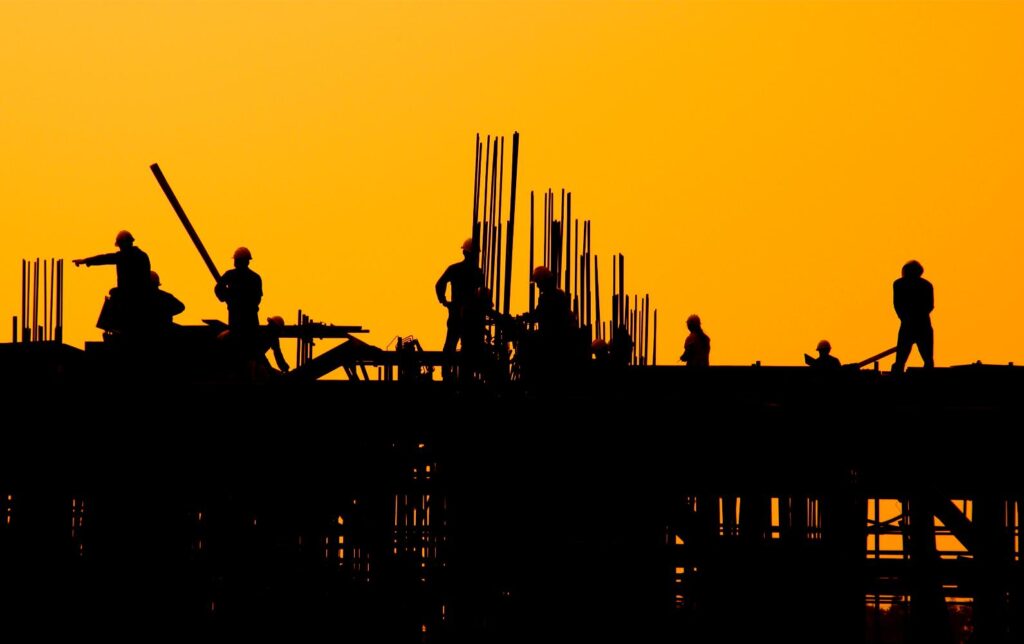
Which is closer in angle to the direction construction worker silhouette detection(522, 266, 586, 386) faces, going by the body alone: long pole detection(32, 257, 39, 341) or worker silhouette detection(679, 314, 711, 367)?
the long pole

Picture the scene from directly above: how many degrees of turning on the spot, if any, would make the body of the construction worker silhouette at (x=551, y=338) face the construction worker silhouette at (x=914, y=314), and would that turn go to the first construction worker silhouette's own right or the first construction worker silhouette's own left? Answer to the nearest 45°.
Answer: approximately 135° to the first construction worker silhouette's own right

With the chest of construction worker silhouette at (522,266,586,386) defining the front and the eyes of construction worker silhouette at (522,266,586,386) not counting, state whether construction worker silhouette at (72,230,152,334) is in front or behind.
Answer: in front

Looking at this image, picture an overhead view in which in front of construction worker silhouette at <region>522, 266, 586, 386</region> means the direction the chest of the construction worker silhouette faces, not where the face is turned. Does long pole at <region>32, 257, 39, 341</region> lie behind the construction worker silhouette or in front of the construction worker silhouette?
in front

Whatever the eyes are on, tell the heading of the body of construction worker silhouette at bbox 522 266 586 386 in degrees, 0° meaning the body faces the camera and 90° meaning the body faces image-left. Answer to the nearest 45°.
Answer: approximately 90°
